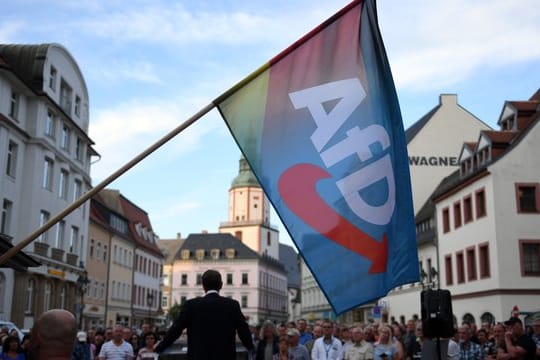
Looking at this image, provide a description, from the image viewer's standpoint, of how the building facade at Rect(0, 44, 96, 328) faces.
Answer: facing the viewer and to the right of the viewer

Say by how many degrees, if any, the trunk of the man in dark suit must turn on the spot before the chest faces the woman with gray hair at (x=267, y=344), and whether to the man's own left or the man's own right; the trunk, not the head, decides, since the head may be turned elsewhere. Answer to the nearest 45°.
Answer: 0° — they already face them

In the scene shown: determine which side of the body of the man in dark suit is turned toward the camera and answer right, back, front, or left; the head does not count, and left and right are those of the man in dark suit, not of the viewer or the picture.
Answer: back

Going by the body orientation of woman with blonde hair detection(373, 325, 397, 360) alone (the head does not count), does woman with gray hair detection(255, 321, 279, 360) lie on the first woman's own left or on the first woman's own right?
on the first woman's own right

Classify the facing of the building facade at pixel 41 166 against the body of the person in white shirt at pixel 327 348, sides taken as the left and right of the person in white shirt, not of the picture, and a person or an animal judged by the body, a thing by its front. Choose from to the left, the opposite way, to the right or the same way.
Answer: to the left

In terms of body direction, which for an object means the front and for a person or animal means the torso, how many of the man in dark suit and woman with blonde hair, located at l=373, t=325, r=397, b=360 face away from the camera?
1

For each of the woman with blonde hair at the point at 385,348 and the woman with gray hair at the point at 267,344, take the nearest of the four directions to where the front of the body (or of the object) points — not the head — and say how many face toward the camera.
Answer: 2

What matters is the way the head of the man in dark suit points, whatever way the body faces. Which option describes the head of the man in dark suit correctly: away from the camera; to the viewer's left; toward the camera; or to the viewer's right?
away from the camera

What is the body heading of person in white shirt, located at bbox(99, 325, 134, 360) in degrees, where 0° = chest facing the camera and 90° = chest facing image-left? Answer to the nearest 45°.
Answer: approximately 0°

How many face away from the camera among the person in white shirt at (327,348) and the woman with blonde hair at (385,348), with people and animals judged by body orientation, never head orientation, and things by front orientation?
0

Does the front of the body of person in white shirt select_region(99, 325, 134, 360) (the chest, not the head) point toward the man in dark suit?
yes

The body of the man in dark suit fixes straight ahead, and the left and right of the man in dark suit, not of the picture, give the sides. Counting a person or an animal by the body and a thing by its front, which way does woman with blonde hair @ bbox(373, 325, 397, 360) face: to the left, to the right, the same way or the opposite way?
the opposite way

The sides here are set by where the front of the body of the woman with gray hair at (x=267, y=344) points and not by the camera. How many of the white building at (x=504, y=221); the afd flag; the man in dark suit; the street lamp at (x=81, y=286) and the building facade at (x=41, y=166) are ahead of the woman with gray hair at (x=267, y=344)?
2

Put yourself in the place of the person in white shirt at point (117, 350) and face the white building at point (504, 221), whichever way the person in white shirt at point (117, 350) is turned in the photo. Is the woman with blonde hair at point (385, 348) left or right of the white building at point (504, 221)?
right

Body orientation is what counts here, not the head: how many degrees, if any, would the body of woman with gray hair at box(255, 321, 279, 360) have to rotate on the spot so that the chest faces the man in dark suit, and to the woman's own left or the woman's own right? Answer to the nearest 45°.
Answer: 0° — they already face them

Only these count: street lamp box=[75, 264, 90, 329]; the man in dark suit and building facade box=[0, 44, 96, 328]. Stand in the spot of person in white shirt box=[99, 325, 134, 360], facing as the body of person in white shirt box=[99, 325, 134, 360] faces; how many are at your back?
2
